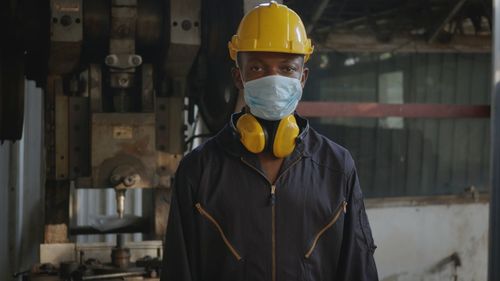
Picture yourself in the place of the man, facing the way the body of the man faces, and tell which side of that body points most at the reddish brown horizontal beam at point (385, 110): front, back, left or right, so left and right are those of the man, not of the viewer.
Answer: back

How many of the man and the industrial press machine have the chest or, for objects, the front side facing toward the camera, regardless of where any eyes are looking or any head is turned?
2

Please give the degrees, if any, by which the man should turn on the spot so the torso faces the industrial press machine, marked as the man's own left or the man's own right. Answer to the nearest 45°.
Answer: approximately 135° to the man's own right

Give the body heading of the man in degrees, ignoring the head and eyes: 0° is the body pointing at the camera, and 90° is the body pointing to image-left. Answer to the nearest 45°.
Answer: approximately 0°

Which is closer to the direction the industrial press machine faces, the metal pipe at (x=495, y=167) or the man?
the man

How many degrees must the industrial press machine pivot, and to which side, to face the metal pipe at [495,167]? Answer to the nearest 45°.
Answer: approximately 90° to its left

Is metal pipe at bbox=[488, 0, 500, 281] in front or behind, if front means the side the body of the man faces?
behind
